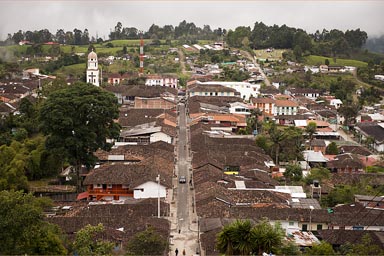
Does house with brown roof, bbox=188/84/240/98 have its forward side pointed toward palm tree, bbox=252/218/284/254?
yes

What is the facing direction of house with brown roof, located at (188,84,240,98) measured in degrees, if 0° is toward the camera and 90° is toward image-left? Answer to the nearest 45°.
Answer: approximately 0°

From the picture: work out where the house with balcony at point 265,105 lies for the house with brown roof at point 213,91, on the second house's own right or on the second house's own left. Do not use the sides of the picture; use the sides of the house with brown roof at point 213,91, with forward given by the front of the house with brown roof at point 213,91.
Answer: on the second house's own left

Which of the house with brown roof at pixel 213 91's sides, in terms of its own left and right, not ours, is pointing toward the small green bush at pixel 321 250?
front

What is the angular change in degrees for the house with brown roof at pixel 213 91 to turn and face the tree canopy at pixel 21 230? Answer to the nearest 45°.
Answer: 0° — it already faces it

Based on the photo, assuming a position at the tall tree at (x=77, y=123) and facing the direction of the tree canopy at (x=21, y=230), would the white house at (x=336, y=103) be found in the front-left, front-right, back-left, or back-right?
back-left

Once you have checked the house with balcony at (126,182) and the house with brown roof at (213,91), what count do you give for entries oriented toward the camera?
2

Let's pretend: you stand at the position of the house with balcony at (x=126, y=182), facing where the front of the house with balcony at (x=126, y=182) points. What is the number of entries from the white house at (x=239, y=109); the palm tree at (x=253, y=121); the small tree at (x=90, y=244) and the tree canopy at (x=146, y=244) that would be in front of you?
2

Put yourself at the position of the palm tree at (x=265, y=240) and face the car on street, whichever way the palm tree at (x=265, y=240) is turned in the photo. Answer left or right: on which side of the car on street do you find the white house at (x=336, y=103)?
right

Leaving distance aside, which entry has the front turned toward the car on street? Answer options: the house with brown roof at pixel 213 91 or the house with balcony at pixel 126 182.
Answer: the house with brown roof at pixel 213 91

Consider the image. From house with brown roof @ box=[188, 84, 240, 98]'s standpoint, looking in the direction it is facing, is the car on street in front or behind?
in front

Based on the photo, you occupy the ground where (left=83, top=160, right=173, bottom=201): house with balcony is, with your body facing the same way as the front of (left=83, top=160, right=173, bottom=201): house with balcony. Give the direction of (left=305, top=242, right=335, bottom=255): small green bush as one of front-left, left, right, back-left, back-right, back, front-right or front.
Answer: front-left

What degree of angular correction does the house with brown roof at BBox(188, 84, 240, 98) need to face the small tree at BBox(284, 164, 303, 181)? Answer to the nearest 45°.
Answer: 0° — it already faces it

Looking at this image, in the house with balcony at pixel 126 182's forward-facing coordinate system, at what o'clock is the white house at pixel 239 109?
The white house is roughly at 7 o'clock from the house with balcony.
